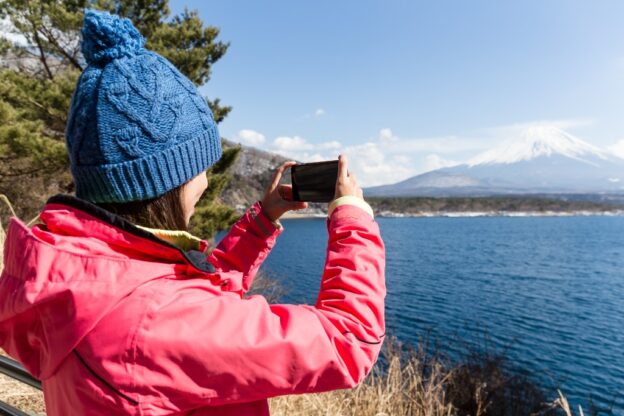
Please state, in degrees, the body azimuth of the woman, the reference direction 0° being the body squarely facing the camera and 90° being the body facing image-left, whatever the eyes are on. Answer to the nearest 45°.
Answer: approximately 225°

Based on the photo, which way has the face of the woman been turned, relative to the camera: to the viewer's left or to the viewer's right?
to the viewer's right

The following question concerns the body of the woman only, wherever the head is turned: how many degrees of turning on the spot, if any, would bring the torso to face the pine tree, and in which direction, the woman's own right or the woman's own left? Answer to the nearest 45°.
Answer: approximately 45° to the woman's own left

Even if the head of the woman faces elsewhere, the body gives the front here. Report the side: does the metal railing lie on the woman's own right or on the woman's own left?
on the woman's own left
